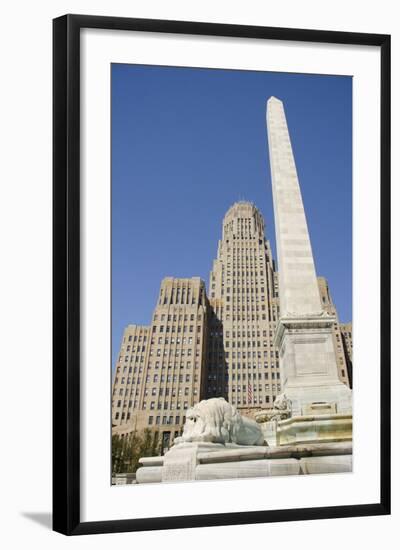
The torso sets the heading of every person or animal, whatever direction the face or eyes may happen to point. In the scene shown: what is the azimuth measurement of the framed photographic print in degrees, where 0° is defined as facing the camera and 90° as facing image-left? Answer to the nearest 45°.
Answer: approximately 315°
